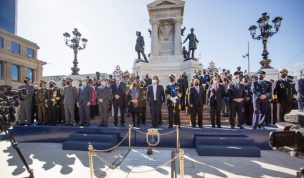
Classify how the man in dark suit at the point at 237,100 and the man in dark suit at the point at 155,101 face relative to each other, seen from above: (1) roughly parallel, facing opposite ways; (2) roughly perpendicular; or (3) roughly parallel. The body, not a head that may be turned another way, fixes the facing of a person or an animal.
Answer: roughly parallel

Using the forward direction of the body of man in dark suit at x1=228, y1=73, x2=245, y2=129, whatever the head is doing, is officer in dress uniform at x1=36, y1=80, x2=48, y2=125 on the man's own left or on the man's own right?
on the man's own right

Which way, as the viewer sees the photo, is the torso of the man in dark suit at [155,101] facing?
toward the camera

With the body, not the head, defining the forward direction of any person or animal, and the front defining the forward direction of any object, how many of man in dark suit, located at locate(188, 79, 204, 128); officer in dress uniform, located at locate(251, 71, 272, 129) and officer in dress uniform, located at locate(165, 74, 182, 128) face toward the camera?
3

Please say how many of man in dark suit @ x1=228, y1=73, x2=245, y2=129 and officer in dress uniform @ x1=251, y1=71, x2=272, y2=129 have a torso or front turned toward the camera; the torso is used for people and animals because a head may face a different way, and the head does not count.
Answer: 2

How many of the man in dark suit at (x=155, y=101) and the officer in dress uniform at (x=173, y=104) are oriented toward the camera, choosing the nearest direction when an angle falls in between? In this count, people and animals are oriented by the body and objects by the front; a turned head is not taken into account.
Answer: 2

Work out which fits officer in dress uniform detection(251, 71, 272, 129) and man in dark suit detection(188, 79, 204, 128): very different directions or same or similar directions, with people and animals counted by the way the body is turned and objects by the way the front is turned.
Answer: same or similar directions

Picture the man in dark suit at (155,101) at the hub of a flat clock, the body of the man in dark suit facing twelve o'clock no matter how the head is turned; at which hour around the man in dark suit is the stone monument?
The stone monument is roughly at 6 o'clock from the man in dark suit.

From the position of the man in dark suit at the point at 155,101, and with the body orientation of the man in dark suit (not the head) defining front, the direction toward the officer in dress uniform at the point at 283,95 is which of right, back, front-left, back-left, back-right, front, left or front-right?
left

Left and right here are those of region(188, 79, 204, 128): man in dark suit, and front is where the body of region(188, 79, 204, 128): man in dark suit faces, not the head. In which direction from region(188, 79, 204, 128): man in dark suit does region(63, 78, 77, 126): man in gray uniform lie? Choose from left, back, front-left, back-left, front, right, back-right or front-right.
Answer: right

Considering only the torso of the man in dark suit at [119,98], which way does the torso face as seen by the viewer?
toward the camera

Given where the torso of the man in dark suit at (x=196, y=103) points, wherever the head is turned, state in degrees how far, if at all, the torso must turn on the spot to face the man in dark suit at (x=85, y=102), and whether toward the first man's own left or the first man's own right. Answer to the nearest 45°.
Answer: approximately 90° to the first man's own right

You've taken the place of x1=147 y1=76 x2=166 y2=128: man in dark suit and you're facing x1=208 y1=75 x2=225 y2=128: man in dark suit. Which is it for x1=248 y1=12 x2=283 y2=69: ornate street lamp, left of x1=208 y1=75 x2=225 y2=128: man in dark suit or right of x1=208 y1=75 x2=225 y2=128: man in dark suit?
left

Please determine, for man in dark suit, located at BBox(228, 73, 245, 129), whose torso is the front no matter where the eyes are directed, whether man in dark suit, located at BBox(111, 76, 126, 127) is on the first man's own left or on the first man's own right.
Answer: on the first man's own right

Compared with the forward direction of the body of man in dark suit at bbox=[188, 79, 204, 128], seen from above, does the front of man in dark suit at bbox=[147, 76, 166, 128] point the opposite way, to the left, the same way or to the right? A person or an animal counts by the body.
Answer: the same way

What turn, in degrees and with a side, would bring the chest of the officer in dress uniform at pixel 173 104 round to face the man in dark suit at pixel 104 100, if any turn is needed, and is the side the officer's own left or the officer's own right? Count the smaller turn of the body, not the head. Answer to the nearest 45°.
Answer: approximately 90° to the officer's own right

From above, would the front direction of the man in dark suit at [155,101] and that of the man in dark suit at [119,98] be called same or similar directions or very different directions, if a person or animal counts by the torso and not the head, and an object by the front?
same or similar directions
